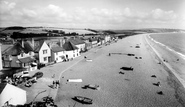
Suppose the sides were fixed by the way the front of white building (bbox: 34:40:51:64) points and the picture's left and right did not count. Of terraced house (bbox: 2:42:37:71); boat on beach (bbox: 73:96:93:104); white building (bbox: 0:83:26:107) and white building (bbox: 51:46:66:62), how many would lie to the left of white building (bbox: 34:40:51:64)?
1

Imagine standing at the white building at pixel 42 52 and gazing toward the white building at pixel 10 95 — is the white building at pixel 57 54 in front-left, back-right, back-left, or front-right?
back-left

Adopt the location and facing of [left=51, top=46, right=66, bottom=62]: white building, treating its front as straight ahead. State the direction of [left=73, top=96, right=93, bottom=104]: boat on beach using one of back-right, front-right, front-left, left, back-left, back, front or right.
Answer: front-right

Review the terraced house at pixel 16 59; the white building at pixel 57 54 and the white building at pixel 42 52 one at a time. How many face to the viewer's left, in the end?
0

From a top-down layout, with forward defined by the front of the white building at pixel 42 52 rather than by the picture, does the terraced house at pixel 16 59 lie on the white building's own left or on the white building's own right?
on the white building's own right

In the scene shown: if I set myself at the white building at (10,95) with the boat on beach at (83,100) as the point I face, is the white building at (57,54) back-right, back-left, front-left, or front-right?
front-left

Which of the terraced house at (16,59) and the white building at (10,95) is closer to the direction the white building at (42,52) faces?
the white building

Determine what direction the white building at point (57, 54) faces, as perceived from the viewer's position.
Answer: facing the viewer and to the right of the viewer

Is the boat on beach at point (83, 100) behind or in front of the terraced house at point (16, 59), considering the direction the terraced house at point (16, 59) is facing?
in front

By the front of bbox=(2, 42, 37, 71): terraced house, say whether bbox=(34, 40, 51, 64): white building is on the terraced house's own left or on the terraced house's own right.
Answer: on the terraced house's own left
